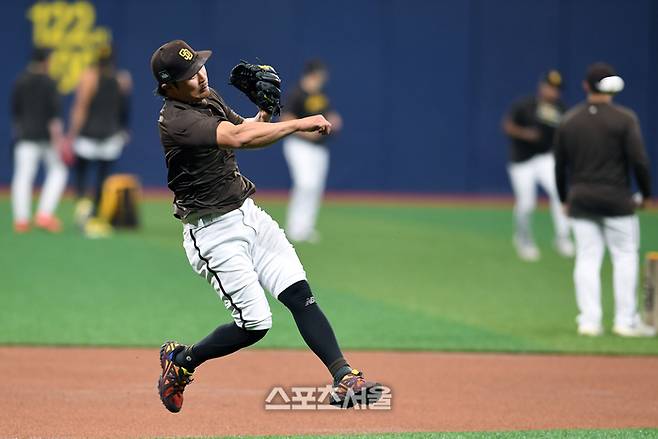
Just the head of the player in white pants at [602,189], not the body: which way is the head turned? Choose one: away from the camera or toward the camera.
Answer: away from the camera

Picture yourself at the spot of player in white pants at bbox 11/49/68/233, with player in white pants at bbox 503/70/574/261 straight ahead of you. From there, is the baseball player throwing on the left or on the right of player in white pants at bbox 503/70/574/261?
right

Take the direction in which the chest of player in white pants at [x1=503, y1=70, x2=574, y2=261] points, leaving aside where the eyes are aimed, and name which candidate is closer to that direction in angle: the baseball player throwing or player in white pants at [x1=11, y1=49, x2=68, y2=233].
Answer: the baseball player throwing

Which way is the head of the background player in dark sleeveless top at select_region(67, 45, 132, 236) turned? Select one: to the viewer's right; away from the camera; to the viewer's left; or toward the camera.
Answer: away from the camera
